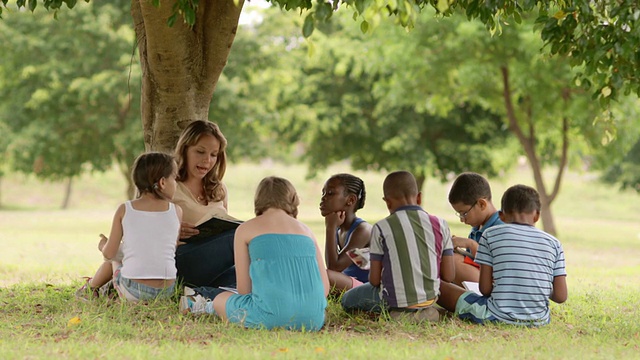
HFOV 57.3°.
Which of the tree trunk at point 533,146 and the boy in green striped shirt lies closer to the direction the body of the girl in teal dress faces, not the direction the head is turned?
the tree trunk

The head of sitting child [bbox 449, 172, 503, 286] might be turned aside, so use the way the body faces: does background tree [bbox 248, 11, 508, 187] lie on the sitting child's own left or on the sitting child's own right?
on the sitting child's own right

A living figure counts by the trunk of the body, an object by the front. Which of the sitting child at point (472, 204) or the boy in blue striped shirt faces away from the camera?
the boy in blue striped shirt

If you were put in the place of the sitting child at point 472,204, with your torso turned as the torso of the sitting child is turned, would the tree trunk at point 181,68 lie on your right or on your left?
on your right

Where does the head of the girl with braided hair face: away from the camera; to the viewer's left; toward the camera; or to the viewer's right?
to the viewer's left

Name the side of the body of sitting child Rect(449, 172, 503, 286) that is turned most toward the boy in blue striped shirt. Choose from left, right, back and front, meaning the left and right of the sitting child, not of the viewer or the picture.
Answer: left

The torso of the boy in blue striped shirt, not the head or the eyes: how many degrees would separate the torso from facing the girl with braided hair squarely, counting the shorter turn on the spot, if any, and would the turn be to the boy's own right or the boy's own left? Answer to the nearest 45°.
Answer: approximately 90° to the boy's own left

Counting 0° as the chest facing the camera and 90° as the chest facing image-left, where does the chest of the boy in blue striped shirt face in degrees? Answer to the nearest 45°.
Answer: approximately 180°

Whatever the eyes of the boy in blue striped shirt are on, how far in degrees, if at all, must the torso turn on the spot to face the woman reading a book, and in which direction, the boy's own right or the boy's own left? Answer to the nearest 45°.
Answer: approximately 90° to the boy's own left

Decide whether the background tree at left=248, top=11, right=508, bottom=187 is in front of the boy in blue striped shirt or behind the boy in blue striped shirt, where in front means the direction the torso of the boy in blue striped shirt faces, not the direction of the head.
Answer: in front

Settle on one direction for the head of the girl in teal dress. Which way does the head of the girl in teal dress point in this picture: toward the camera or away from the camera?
away from the camera

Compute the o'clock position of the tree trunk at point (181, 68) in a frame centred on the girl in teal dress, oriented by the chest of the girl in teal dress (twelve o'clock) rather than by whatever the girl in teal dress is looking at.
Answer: The tree trunk is roughly at 11 o'clock from the girl in teal dress.
